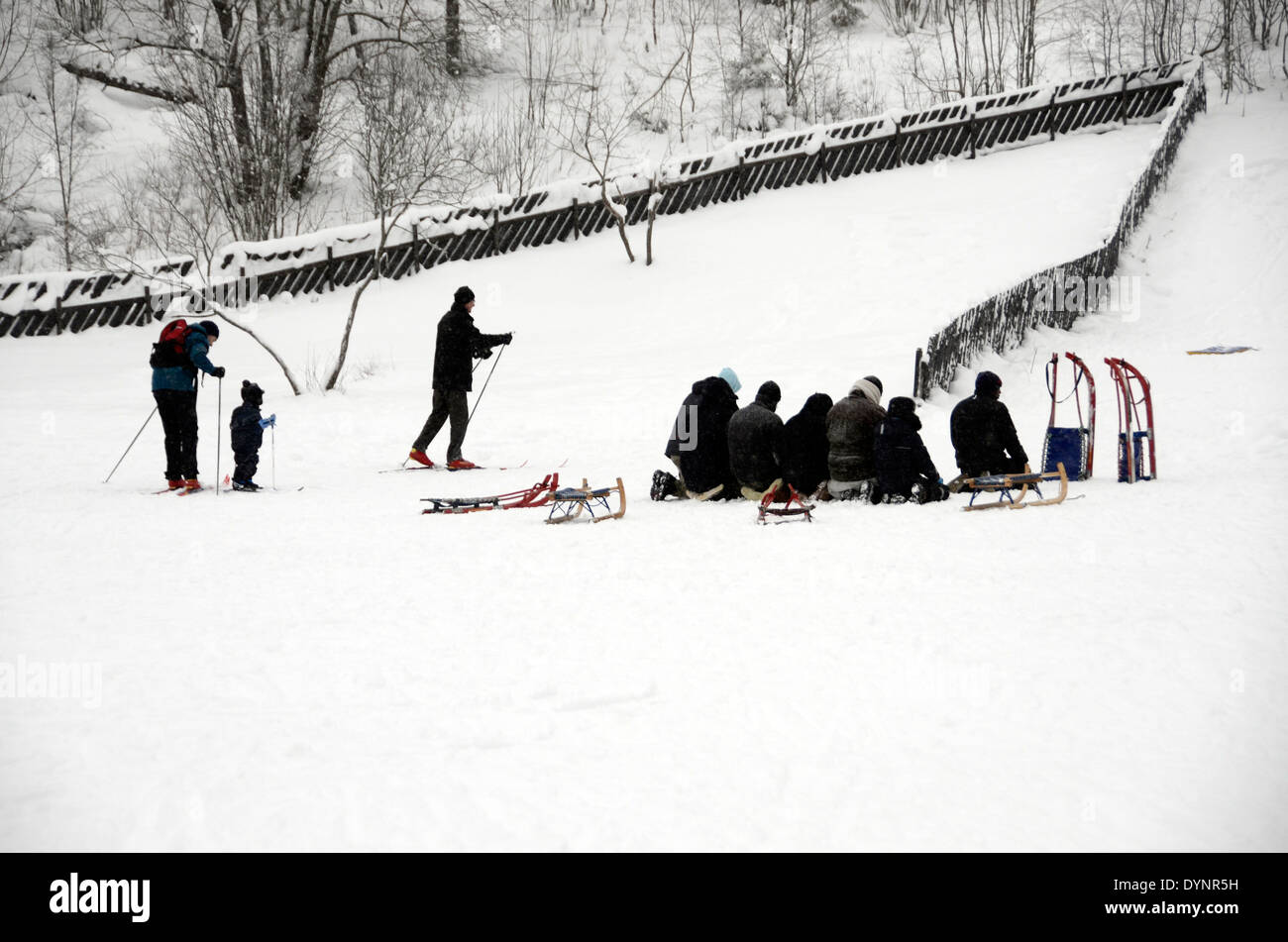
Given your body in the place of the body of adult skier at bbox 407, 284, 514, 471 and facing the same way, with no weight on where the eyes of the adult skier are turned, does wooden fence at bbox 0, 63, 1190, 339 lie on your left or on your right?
on your left

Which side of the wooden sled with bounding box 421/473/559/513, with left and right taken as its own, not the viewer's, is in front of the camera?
right

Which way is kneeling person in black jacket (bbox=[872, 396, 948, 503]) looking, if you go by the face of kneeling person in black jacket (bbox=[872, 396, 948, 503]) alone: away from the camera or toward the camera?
away from the camera

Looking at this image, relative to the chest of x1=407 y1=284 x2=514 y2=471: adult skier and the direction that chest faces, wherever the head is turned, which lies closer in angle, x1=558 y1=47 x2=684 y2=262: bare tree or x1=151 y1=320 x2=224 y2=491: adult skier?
the bare tree

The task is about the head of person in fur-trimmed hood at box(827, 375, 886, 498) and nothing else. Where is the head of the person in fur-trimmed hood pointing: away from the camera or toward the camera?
away from the camera

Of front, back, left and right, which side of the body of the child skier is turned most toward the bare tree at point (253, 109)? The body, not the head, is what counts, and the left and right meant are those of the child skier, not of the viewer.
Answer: left

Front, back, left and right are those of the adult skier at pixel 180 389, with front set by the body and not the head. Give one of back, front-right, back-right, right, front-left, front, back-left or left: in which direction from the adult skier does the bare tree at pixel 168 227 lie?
left

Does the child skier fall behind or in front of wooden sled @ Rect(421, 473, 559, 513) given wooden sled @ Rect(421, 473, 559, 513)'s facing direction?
behind

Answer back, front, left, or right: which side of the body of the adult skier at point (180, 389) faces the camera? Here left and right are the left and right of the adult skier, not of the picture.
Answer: right

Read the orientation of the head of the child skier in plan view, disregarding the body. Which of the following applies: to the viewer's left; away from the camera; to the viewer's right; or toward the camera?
to the viewer's right

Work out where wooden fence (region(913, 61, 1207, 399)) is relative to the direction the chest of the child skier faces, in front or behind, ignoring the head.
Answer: in front

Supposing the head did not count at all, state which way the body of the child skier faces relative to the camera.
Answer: to the viewer's right

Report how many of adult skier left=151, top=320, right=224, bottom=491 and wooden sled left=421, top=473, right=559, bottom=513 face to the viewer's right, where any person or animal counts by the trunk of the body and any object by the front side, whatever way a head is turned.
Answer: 2

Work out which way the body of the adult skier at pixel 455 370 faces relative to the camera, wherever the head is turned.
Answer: to the viewer's right

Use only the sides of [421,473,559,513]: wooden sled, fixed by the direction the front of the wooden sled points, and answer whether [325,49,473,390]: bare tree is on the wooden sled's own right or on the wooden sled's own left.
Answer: on the wooden sled's own left

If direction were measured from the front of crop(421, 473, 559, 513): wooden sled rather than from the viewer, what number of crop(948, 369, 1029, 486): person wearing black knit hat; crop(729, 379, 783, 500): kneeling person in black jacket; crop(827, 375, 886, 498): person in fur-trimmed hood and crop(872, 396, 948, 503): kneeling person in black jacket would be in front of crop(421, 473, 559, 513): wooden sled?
4
